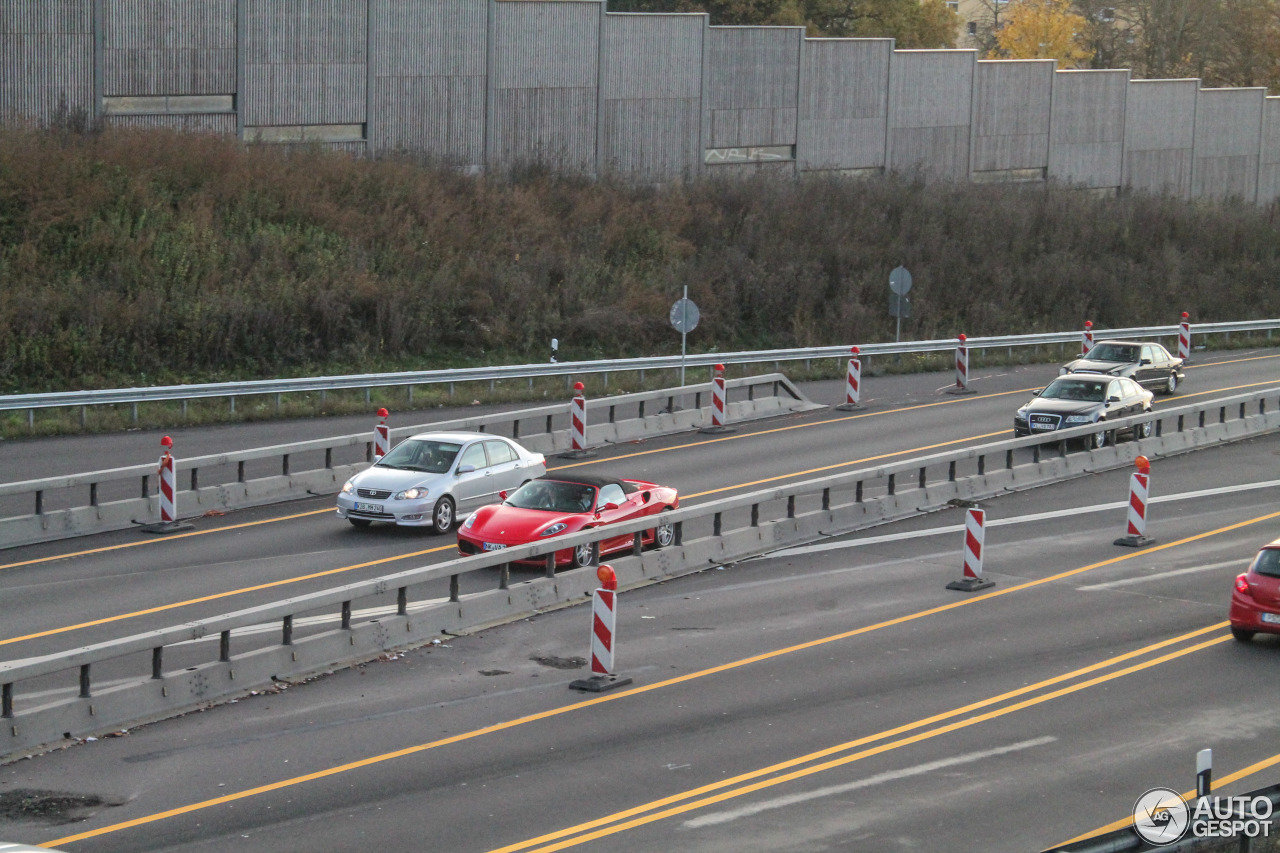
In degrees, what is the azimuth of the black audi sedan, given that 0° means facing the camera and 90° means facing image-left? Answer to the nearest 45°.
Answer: approximately 45°

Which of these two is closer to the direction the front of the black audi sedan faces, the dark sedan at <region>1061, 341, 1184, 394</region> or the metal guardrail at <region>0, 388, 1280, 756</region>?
the metal guardrail

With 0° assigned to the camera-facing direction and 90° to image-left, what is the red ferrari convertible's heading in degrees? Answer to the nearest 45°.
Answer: approximately 45°

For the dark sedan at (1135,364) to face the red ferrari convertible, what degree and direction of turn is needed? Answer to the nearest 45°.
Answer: approximately 45° to its left

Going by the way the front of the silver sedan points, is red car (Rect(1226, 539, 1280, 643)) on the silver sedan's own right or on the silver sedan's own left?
on the silver sedan's own left

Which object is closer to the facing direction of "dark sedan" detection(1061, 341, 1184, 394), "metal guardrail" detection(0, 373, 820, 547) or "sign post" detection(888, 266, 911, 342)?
the metal guardrail

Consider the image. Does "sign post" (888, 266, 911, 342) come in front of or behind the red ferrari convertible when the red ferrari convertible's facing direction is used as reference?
behind

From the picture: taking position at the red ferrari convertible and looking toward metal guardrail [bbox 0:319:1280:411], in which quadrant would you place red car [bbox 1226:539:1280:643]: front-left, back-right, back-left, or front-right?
back-right

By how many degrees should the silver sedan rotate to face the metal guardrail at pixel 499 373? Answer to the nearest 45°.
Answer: approximately 135° to its right

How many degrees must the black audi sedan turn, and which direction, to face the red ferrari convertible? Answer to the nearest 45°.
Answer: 0° — it already faces it

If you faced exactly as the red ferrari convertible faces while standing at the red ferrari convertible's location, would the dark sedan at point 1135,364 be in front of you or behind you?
behind

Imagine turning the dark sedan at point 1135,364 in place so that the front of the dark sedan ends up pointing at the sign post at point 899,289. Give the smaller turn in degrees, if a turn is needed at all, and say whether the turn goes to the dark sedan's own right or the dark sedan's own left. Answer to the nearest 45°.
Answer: approximately 90° to the dark sedan's own right

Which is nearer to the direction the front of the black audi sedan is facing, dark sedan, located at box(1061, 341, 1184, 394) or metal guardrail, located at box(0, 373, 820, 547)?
the metal guardrail
